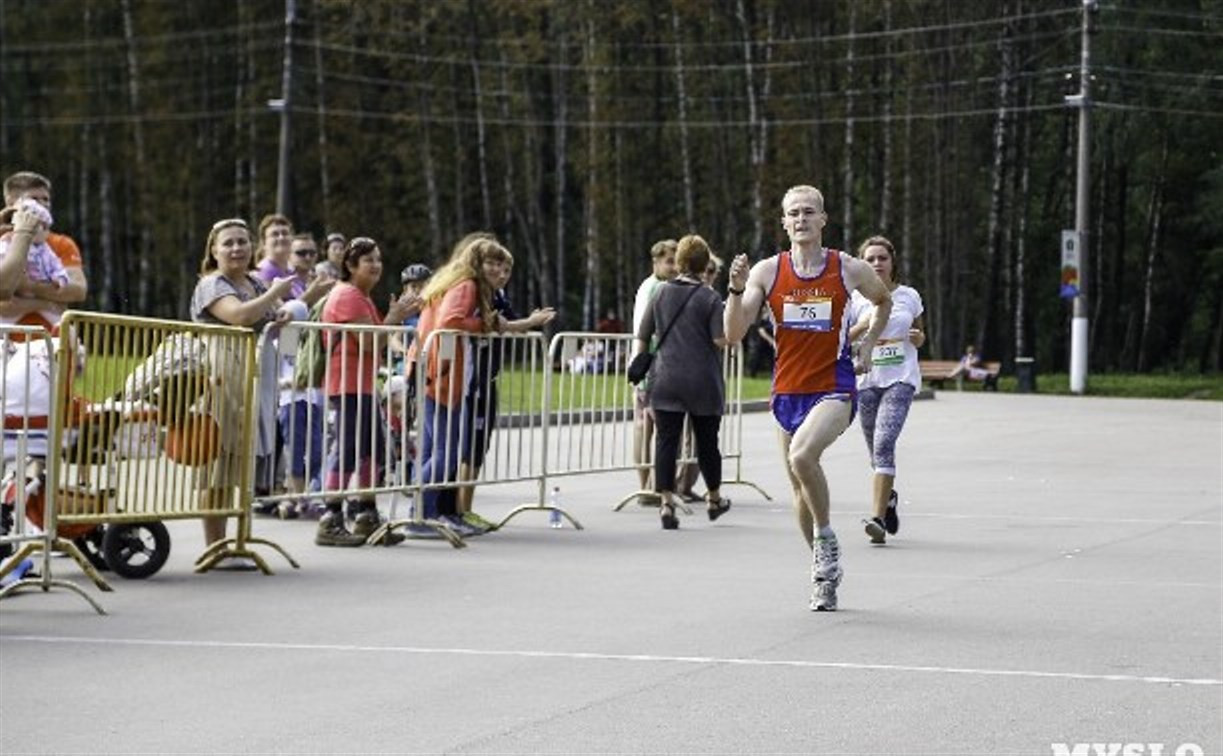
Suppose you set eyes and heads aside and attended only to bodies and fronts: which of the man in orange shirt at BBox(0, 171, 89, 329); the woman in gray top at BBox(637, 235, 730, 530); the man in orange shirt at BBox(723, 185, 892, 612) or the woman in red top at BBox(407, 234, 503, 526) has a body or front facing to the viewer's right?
the woman in red top

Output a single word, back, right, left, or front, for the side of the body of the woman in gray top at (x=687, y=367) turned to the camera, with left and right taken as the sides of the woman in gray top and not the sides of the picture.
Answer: back

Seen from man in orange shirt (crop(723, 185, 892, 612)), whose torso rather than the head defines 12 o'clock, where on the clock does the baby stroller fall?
The baby stroller is roughly at 3 o'clock from the man in orange shirt.

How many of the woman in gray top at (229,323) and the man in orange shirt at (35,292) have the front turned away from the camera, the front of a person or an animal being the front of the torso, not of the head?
0

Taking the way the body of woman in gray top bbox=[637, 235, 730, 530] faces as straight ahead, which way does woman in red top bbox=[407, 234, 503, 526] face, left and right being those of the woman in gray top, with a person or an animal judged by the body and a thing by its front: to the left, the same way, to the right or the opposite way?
to the right

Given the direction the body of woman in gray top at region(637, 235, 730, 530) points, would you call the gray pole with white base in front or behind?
in front

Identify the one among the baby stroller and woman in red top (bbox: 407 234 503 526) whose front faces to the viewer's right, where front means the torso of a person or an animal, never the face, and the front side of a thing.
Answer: the woman in red top

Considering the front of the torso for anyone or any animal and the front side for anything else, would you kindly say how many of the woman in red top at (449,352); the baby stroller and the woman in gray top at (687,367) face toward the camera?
0

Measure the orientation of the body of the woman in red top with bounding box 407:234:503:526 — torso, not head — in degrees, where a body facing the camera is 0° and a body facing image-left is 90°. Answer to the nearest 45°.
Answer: approximately 270°

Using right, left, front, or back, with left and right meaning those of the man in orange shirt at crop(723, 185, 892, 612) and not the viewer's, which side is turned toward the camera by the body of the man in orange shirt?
front

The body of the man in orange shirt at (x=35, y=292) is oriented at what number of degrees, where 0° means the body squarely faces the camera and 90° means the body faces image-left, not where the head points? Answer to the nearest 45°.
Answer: approximately 0°
